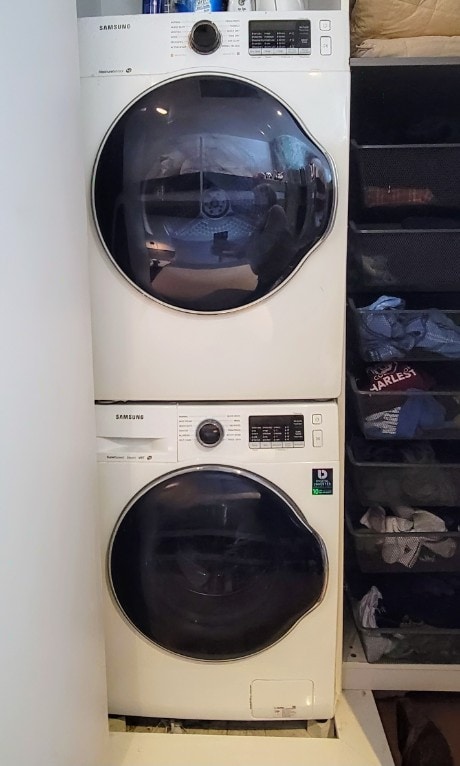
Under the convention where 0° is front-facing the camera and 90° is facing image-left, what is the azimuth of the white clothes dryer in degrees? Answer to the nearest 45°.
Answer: approximately 0°

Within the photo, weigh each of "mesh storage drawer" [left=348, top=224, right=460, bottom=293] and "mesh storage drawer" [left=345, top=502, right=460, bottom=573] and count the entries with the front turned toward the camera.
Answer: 2

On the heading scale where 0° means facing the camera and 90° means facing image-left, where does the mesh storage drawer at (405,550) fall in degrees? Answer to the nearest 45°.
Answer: approximately 0°
